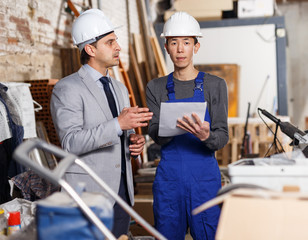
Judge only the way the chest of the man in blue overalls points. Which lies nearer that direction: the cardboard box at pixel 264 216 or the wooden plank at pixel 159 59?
the cardboard box

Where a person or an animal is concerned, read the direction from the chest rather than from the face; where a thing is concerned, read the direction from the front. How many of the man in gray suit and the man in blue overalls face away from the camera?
0

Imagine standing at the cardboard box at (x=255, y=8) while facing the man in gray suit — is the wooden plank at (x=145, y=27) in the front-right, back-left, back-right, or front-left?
front-right

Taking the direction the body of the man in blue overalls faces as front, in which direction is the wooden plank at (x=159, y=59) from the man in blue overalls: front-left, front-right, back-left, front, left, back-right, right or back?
back

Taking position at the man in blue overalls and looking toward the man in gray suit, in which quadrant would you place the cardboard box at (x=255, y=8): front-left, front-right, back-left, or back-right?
back-right

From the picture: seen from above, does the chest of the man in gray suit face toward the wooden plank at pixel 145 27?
no

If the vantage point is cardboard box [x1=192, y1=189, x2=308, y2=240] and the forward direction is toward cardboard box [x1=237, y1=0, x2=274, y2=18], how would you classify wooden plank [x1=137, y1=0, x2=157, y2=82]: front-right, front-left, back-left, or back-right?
front-left

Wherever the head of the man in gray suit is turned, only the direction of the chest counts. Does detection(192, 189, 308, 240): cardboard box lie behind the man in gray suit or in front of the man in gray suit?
in front

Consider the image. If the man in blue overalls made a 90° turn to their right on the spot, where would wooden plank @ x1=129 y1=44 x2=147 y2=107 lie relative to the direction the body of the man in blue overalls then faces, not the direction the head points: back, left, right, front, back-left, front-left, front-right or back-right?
right

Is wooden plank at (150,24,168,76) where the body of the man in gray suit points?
no

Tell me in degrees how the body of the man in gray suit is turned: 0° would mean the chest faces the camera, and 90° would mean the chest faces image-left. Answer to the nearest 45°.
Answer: approximately 315°

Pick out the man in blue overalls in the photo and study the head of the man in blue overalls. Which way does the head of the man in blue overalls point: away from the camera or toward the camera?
toward the camera

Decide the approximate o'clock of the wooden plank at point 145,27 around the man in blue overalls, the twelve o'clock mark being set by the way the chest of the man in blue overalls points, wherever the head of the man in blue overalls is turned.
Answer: The wooden plank is roughly at 6 o'clock from the man in blue overalls.

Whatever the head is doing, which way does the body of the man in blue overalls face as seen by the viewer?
toward the camera

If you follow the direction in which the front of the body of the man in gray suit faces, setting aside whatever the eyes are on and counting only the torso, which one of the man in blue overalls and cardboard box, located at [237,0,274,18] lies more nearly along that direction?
the man in blue overalls

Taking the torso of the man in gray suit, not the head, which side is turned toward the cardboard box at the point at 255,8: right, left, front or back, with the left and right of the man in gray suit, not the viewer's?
left

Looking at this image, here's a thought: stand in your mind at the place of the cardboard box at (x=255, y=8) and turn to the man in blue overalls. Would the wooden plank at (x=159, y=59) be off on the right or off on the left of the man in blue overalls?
right

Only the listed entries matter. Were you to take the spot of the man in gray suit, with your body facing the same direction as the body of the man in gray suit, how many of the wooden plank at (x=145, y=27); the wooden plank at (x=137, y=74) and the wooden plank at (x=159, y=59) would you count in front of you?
0

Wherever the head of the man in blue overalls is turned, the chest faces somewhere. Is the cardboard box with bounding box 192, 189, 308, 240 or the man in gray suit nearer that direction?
the cardboard box
